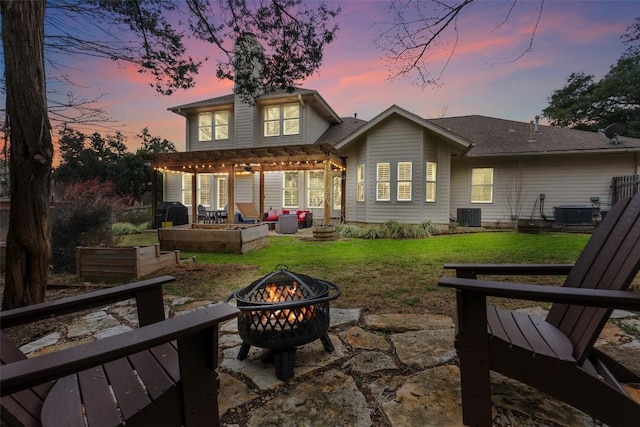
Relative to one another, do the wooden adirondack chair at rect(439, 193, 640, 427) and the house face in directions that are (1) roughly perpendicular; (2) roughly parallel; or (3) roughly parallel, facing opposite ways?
roughly perpendicular

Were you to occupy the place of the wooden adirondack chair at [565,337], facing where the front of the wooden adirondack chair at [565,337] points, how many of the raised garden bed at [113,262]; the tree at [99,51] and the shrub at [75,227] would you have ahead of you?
3

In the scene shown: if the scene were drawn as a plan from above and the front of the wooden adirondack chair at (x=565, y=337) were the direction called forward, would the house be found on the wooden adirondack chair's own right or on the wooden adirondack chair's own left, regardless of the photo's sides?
on the wooden adirondack chair's own right

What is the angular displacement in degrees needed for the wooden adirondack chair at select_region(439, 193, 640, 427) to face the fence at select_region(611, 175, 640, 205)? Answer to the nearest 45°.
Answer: approximately 90° to its right

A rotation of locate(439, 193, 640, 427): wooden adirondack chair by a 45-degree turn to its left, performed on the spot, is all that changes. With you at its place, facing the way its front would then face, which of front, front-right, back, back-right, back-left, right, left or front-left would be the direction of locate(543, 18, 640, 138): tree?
back-right

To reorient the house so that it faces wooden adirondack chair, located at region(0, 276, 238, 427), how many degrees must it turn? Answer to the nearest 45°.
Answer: approximately 180°

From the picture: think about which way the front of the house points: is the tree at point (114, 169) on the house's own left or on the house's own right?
on the house's own left

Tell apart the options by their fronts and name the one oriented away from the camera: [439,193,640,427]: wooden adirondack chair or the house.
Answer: the house

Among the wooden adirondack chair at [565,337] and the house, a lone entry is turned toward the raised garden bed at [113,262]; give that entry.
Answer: the wooden adirondack chair

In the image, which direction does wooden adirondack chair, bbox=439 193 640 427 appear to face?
to the viewer's left

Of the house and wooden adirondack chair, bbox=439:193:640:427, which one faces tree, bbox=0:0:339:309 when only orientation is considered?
the wooden adirondack chair

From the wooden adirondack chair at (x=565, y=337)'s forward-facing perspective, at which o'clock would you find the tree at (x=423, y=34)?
The tree is roughly at 2 o'clock from the wooden adirondack chair.
